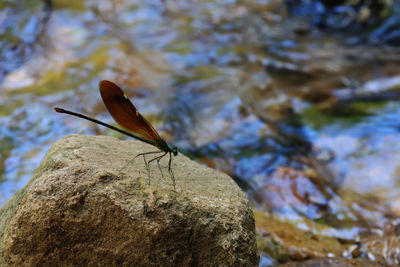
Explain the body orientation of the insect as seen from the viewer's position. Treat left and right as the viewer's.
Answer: facing to the right of the viewer
